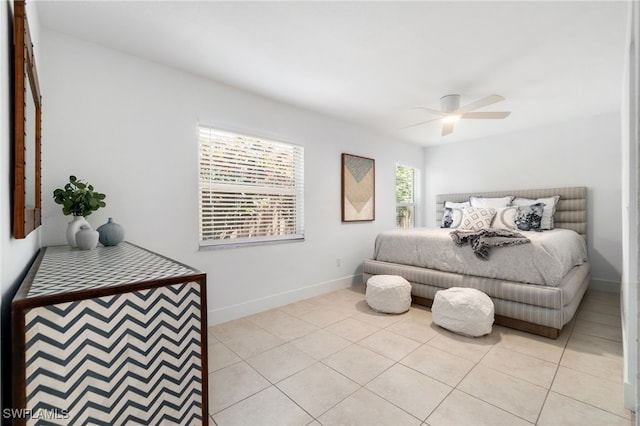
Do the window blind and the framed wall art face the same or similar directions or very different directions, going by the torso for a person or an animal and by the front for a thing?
same or similar directions

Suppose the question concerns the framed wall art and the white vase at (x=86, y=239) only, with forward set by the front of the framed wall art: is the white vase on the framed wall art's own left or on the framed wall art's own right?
on the framed wall art's own right

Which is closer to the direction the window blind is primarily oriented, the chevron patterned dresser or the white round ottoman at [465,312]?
the white round ottoman

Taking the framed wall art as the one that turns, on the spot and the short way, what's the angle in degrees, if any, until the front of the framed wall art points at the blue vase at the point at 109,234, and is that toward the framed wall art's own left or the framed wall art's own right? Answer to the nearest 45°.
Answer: approximately 90° to the framed wall art's own right

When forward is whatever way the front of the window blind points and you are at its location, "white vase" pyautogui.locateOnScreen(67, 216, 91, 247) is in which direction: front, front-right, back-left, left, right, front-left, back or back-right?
right

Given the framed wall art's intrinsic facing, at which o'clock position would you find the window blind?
The window blind is roughly at 3 o'clock from the framed wall art.

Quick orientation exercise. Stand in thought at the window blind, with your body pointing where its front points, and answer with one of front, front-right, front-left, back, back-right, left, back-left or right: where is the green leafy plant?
right

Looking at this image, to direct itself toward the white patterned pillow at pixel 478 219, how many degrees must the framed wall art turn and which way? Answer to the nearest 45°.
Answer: approximately 45° to its left

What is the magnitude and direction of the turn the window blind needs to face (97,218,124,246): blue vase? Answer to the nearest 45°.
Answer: approximately 90° to its right

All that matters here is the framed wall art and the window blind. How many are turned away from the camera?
0

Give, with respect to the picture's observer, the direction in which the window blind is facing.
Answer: facing the viewer and to the right of the viewer

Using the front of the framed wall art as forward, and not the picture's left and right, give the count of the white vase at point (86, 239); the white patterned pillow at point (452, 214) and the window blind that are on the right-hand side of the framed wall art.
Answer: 2

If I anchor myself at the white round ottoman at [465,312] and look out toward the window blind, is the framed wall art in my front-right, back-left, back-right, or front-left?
front-right

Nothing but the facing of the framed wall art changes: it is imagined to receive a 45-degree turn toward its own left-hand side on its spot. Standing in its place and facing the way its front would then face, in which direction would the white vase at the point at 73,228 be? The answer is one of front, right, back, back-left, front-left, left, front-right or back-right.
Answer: back-right

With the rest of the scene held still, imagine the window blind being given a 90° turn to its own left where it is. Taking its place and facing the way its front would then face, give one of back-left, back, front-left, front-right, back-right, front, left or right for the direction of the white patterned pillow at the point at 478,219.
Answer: front-right

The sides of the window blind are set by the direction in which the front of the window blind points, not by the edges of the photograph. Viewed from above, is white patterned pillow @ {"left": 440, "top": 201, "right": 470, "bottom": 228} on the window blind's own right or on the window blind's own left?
on the window blind's own left

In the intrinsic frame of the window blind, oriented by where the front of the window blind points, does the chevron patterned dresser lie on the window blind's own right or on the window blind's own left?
on the window blind's own right

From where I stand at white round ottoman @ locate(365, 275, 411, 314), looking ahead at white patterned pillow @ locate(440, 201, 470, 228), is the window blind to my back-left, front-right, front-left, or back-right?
back-left

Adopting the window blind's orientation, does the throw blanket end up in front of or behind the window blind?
in front

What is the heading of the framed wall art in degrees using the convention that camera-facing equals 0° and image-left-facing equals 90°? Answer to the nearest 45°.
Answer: approximately 315°
